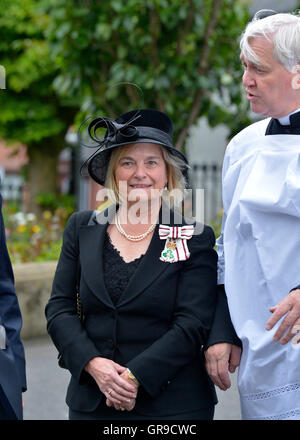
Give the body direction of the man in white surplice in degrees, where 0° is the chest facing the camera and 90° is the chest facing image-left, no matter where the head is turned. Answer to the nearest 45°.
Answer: approximately 0°

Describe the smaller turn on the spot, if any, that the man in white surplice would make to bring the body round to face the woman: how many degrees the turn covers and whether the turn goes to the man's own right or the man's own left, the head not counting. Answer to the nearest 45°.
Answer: approximately 90° to the man's own right
